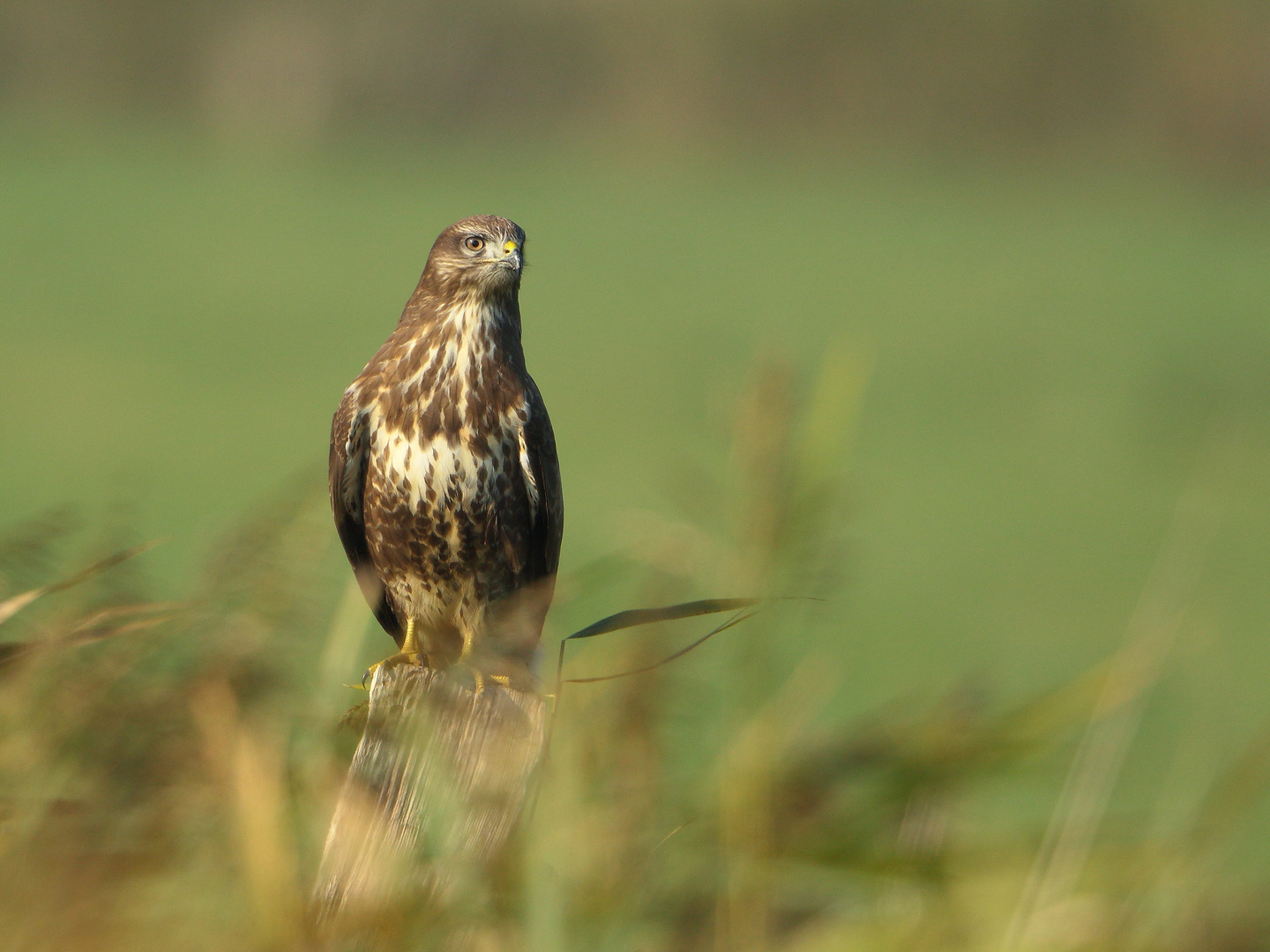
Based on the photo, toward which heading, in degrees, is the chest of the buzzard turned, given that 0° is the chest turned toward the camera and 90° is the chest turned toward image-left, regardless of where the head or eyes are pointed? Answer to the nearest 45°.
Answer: approximately 0°

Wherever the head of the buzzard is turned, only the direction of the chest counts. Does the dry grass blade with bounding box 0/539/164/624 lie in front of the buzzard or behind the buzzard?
in front
